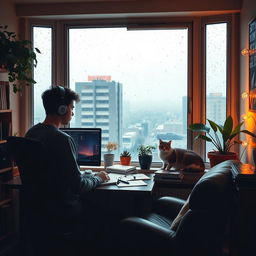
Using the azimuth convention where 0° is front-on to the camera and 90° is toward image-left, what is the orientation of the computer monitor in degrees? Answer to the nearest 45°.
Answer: approximately 0°

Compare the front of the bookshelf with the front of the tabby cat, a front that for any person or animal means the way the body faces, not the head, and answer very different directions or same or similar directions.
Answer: very different directions

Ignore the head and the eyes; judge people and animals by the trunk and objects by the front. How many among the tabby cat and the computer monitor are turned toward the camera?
1

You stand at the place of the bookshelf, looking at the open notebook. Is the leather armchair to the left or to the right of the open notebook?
right

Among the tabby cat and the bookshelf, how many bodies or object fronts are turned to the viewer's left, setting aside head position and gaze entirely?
1

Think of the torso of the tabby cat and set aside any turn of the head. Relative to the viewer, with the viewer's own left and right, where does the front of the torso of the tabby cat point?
facing to the left of the viewer

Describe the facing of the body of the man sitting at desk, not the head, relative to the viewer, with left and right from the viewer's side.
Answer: facing away from the viewer and to the right of the viewer

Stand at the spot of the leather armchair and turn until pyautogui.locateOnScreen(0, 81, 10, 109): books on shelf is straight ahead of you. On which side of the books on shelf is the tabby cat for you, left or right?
right

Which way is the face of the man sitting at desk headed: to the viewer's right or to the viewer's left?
to the viewer's right
